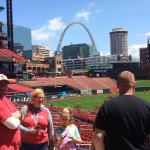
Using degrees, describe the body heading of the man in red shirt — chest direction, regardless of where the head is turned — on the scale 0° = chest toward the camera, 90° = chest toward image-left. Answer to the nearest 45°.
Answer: approximately 270°

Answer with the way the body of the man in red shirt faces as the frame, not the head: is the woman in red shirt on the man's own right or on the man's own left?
on the man's own left
